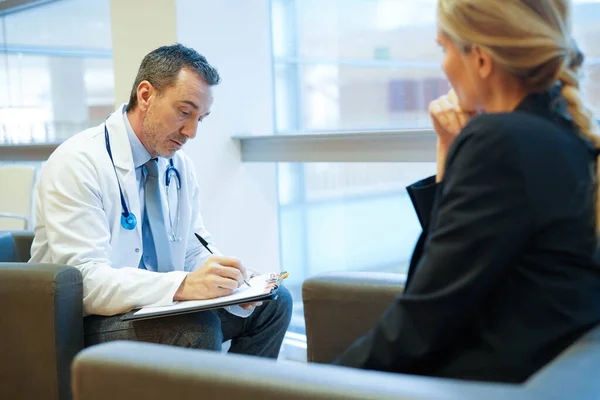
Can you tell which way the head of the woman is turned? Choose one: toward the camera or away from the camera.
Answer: away from the camera

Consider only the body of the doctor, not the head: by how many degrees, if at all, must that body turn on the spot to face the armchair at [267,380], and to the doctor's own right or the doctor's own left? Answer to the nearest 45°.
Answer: approximately 45° to the doctor's own right

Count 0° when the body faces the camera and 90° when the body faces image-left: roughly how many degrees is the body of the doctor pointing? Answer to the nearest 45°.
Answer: approximately 315°

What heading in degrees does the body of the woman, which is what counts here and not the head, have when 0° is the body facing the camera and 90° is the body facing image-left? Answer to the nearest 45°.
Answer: approximately 135°

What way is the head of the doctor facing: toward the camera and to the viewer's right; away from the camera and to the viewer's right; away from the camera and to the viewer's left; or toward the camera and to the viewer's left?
toward the camera and to the viewer's right

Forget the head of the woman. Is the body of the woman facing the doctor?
yes

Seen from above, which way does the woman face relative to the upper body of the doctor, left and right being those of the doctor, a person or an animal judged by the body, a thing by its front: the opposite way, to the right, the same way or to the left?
the opposite way

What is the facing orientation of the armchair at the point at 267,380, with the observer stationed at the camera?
facing away from the viewer and to the left of the viewer
